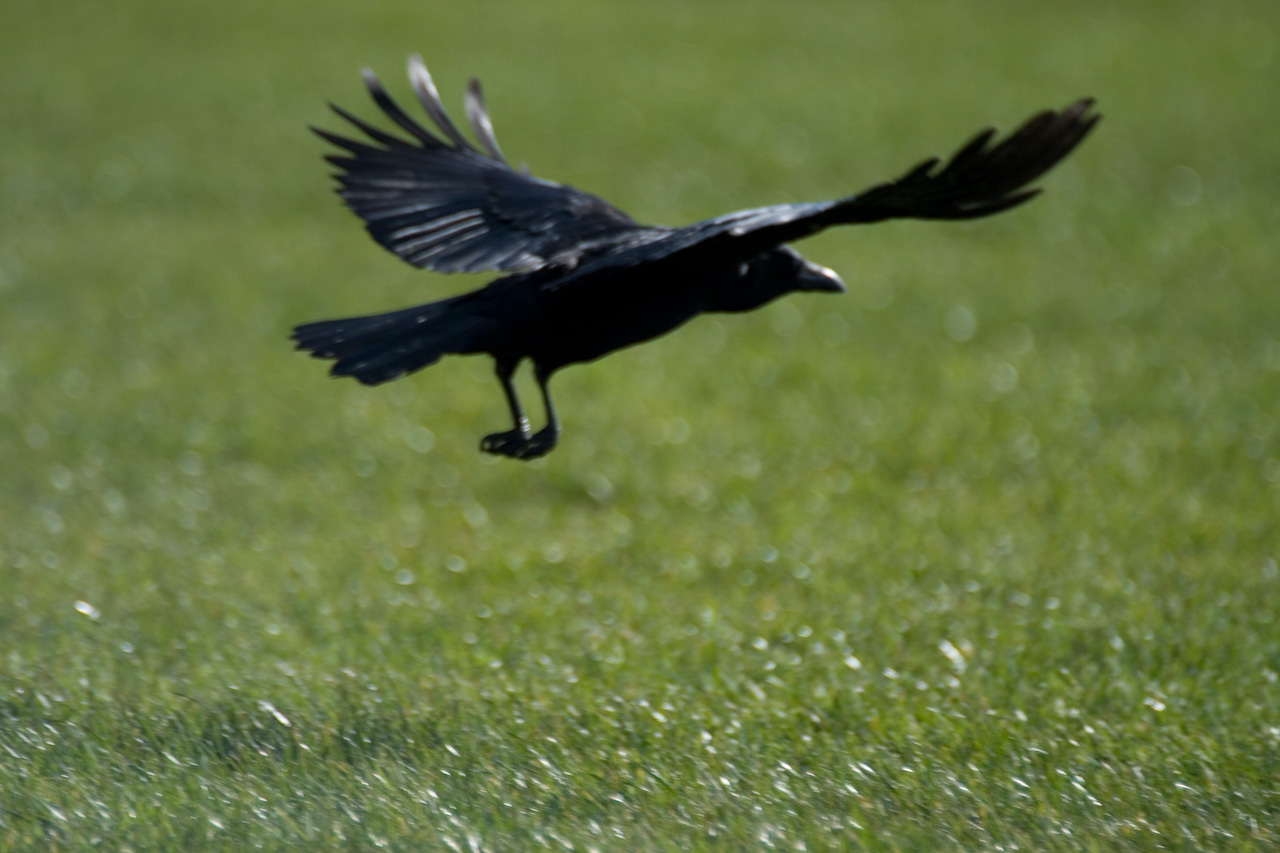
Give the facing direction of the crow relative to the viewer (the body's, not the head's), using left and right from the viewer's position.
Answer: facing away from the viewer and to the right of the viewer
